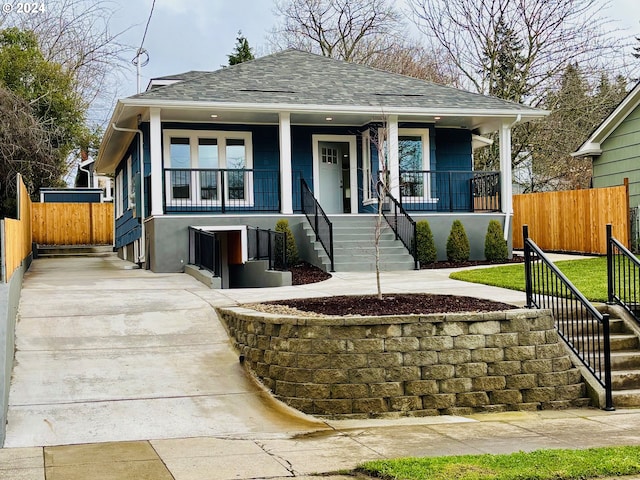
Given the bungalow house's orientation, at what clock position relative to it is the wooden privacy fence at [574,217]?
The wooden privacy fence is roughly at 9 o'clock from the bungalow house.

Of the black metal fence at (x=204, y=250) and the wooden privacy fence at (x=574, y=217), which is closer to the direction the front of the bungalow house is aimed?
the black metal fence

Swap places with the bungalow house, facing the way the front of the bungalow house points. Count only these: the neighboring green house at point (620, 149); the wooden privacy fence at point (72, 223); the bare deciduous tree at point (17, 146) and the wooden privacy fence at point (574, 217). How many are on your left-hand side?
2

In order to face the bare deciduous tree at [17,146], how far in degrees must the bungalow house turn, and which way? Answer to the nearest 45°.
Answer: approximately 90° to its right

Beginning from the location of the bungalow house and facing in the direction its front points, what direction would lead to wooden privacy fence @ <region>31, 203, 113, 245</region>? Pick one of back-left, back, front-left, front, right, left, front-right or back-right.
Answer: back-right

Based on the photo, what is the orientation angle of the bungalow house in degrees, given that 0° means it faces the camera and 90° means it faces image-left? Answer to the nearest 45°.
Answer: approximately 0°

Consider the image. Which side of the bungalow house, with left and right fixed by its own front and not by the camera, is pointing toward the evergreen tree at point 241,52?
back

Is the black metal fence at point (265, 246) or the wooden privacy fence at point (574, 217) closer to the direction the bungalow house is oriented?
the black metal fence

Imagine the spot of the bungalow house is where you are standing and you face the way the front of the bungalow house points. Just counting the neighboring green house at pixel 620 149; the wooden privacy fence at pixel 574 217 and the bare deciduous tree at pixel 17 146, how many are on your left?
2

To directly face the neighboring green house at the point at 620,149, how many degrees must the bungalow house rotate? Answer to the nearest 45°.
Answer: approximately 90° to its left

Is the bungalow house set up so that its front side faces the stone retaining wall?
yes

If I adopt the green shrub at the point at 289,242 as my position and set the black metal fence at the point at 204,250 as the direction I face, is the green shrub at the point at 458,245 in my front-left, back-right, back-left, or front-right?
back-left
